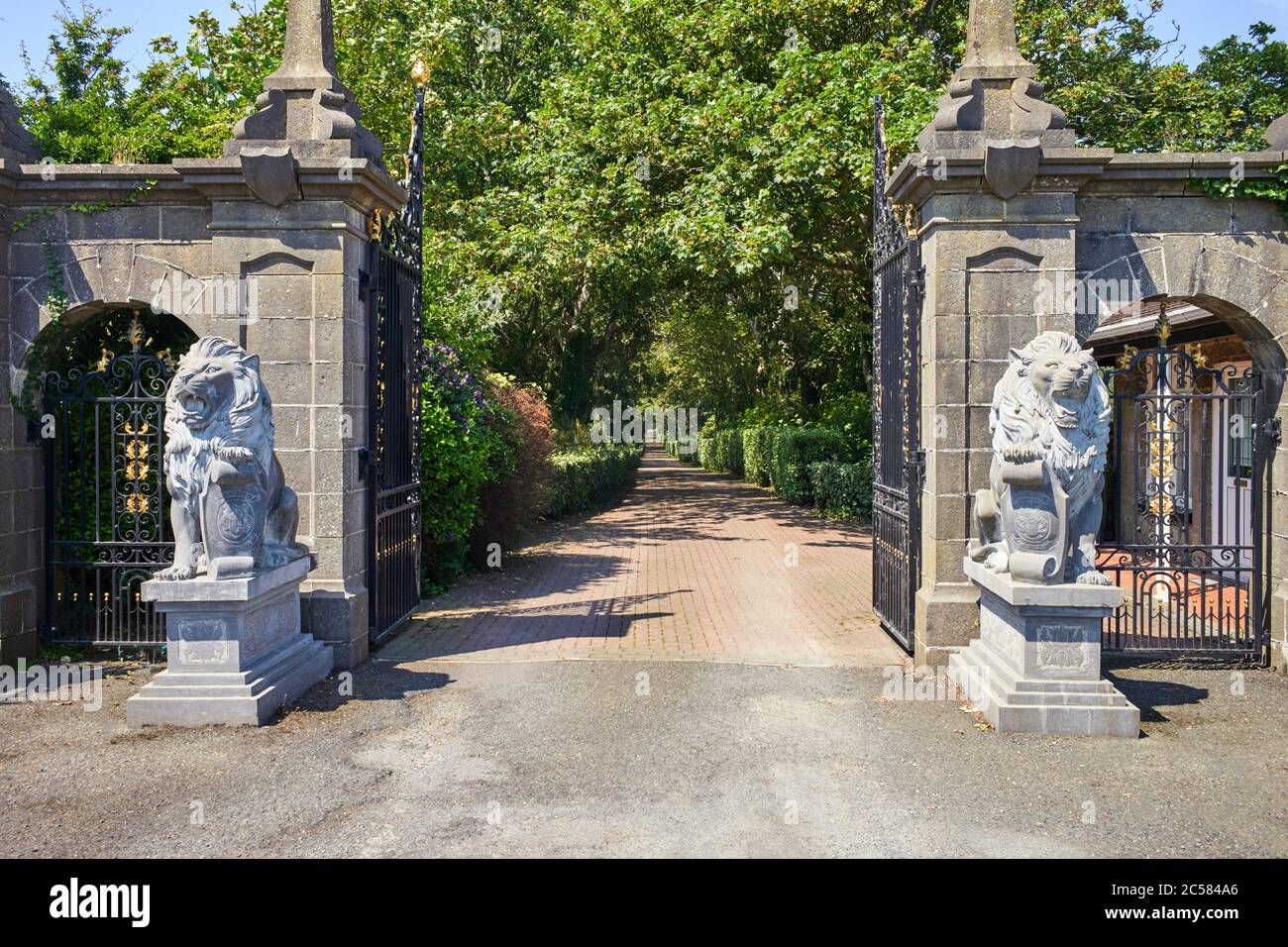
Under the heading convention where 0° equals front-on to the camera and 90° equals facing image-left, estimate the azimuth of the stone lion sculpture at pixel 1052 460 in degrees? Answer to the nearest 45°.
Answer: approximately 315°

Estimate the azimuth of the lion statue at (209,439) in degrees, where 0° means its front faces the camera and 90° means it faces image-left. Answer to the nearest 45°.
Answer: approximately 45°

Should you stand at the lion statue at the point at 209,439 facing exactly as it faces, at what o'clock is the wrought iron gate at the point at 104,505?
The wrought iron gate is roughly at 4 o'clock from the lion statue.

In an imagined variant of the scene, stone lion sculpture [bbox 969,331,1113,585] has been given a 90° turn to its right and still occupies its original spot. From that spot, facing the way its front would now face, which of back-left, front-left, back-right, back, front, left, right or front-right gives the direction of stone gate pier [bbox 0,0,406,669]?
front-right

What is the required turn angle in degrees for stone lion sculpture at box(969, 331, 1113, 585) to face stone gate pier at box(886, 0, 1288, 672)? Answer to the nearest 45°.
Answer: approximately 135° to its left
